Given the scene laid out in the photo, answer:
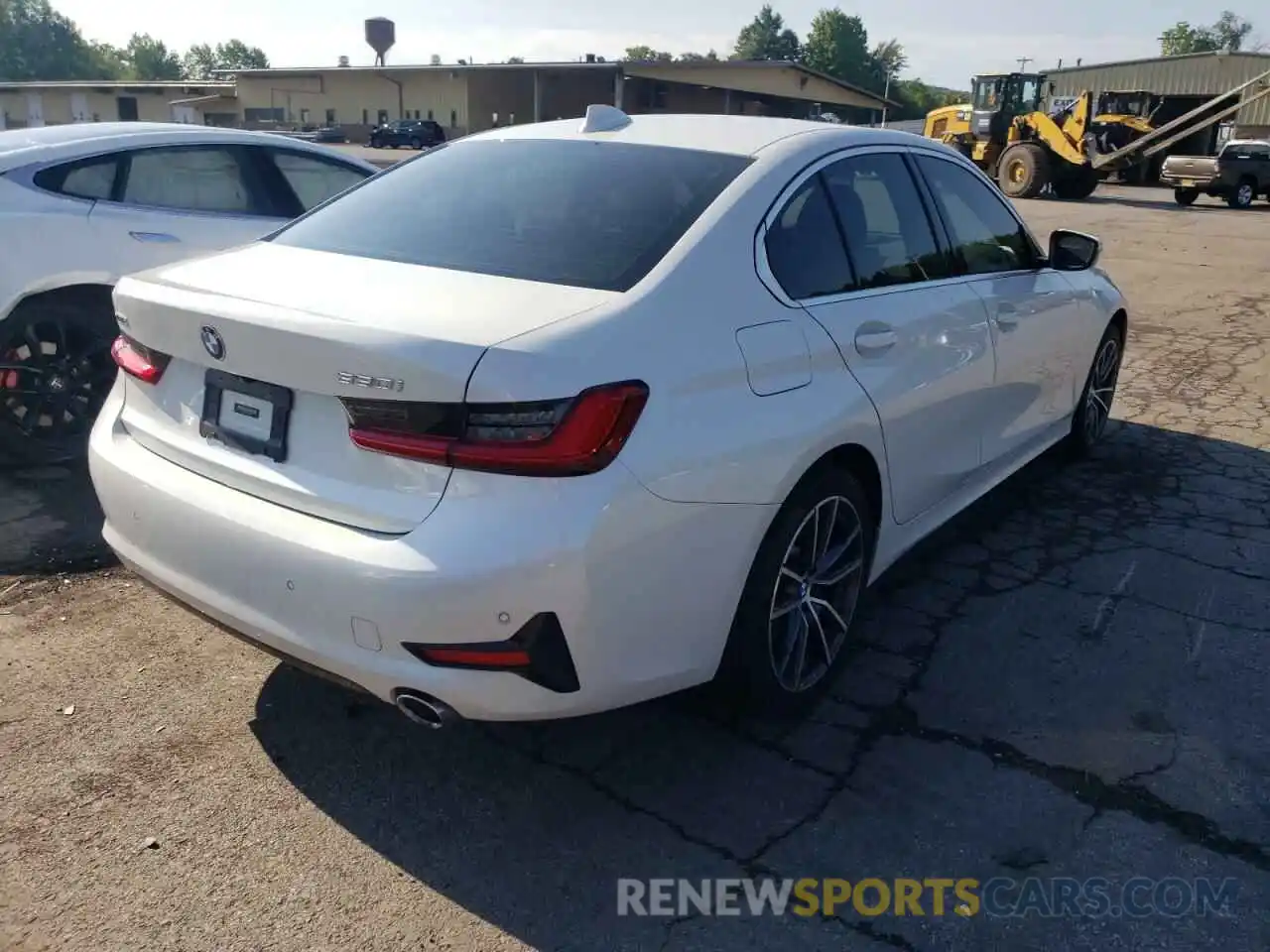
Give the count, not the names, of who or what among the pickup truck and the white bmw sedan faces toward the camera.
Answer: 0

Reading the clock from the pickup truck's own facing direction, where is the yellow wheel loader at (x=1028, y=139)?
The yellow wheel loader is roughly at 7 o'clock from the pickup truck.

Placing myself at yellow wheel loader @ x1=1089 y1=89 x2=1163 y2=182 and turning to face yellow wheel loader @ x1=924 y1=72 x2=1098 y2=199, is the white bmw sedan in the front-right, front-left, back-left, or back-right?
front-left

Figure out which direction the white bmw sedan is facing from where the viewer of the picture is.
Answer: facing away from the viewer and to the right of the viewer

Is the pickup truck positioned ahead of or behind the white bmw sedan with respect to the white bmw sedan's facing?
ahead

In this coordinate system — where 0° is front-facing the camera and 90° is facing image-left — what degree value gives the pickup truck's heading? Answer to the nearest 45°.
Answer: approximately 225°

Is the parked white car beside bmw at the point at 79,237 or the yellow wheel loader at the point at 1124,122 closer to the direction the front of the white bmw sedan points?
the yellow wheel loader

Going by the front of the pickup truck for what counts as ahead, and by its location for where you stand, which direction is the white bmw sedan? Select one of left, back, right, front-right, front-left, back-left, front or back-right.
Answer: back-right

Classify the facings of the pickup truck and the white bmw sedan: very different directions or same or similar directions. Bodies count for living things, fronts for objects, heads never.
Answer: same or similar directions

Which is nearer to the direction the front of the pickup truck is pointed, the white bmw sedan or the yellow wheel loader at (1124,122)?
the yellow wheel loader

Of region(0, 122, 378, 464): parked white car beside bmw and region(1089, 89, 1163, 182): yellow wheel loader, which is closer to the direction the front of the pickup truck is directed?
the yellow wheel loader

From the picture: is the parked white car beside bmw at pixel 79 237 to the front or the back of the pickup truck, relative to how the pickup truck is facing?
to the back
